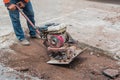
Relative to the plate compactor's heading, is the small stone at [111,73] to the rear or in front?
in front

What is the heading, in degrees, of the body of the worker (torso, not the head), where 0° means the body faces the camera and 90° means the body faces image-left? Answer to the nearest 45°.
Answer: approximately 315°

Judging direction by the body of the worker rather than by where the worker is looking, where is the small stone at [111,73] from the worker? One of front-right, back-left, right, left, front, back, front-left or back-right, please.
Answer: front

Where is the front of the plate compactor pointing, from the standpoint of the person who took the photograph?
facing the viewer and to the right of the viewer
